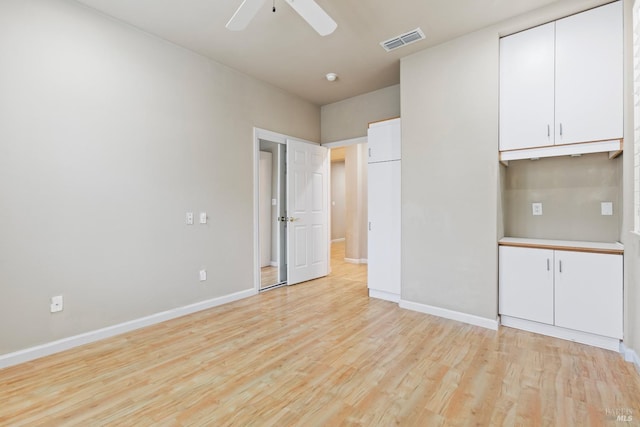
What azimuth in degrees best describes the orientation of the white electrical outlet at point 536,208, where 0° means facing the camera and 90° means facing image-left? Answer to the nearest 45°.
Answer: approximately 0°

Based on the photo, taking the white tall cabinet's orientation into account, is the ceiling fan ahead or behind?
ahead

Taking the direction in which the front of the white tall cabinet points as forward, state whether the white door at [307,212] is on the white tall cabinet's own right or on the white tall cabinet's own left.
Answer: on the white tall cabinet's own right

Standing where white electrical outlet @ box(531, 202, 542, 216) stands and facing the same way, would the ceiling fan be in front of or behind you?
in front

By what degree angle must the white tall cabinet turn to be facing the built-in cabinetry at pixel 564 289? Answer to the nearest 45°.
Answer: approximately 90° to its left

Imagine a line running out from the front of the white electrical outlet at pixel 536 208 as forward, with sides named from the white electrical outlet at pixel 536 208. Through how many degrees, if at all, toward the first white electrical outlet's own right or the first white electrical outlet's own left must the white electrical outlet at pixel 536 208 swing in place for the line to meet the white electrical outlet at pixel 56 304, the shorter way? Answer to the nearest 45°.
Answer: approximately 45° to the first white electrical outlet's own right

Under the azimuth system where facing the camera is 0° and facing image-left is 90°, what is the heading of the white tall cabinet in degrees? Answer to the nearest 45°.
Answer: approximately 45°

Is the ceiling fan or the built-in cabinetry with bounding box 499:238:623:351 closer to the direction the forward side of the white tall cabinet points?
the ceiling fan

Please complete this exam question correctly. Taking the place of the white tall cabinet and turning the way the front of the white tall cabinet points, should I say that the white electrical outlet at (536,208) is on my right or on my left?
on my left
